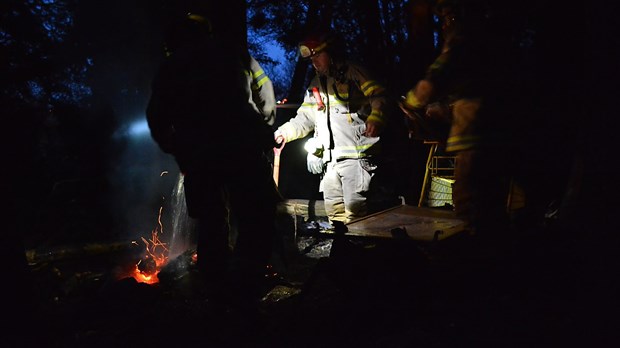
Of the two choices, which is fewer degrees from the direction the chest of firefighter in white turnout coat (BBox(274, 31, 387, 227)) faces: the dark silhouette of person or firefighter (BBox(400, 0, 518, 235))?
the dark silhouette of person

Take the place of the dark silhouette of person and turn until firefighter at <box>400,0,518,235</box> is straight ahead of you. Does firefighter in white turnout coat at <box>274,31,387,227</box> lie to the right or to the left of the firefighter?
left

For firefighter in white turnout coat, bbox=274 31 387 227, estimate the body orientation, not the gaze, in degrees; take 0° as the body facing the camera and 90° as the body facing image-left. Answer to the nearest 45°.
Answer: approximately 45°

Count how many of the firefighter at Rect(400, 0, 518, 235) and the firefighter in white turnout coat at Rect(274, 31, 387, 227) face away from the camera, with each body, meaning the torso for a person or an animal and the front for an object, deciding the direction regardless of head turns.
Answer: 0

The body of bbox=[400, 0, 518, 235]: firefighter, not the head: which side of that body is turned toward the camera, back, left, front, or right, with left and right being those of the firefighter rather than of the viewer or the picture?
left

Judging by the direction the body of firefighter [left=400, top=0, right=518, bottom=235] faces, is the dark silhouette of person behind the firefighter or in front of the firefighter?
in front

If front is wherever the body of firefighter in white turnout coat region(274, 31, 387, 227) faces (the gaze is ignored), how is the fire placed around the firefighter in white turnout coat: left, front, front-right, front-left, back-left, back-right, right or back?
front-right
